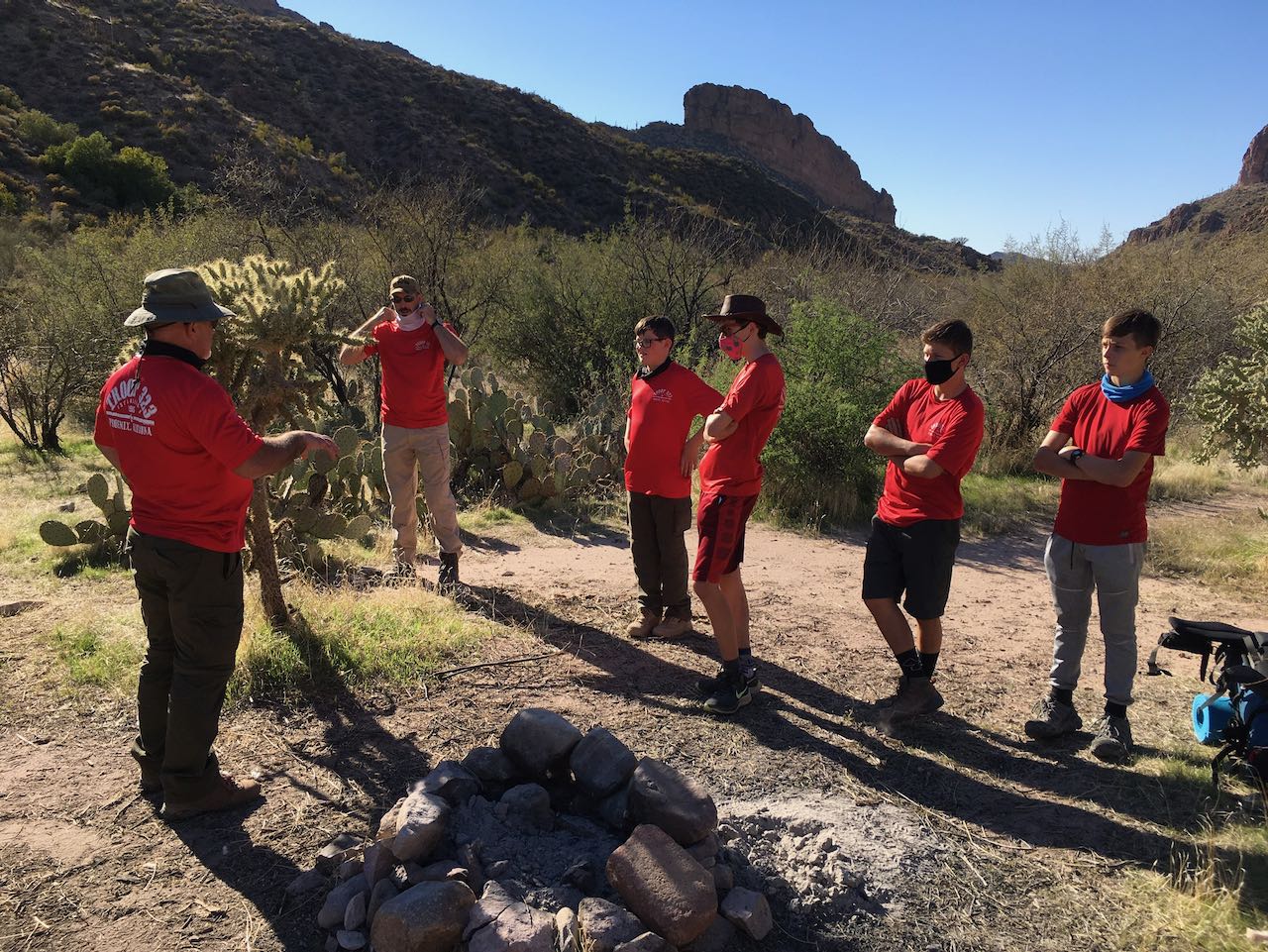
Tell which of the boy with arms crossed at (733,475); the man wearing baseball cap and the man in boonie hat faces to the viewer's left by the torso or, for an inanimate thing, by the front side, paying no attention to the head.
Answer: the boy with arms crossed

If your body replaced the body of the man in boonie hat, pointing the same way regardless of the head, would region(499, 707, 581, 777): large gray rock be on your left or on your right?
on your right

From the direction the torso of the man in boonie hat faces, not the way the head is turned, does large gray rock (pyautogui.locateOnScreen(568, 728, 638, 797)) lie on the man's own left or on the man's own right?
on the man's own right

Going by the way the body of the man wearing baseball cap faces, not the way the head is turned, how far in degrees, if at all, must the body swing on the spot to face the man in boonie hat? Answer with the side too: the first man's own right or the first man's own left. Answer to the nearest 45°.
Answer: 0° — they already face them

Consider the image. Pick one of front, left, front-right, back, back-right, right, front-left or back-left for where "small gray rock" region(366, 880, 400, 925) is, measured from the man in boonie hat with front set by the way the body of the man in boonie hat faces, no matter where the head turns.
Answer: right

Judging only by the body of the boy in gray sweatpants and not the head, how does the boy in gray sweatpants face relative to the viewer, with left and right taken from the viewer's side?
facing the viewer and to the left of the viewer

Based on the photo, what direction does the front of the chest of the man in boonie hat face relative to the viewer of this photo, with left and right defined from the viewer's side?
facing away from the viewer and to the right of the viewer

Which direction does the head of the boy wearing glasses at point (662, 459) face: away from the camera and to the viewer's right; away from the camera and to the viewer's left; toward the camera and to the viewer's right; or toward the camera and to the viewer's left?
toward the camera and to the viewer's left

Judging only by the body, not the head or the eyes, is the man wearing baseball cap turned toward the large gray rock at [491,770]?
yes

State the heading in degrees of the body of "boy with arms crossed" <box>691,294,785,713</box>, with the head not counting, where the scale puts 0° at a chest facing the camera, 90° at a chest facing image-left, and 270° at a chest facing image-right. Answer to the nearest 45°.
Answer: approximately 90°

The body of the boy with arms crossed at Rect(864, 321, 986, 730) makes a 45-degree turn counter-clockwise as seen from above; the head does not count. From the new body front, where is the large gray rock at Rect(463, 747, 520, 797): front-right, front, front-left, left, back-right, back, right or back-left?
front-right

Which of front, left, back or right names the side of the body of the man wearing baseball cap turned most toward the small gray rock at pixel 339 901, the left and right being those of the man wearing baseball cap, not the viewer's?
front

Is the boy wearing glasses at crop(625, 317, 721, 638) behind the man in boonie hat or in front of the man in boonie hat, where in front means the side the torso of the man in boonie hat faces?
in front

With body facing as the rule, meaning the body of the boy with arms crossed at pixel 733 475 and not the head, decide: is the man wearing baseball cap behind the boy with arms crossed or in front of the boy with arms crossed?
in front

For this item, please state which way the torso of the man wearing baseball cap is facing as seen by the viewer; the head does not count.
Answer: toward the camera
